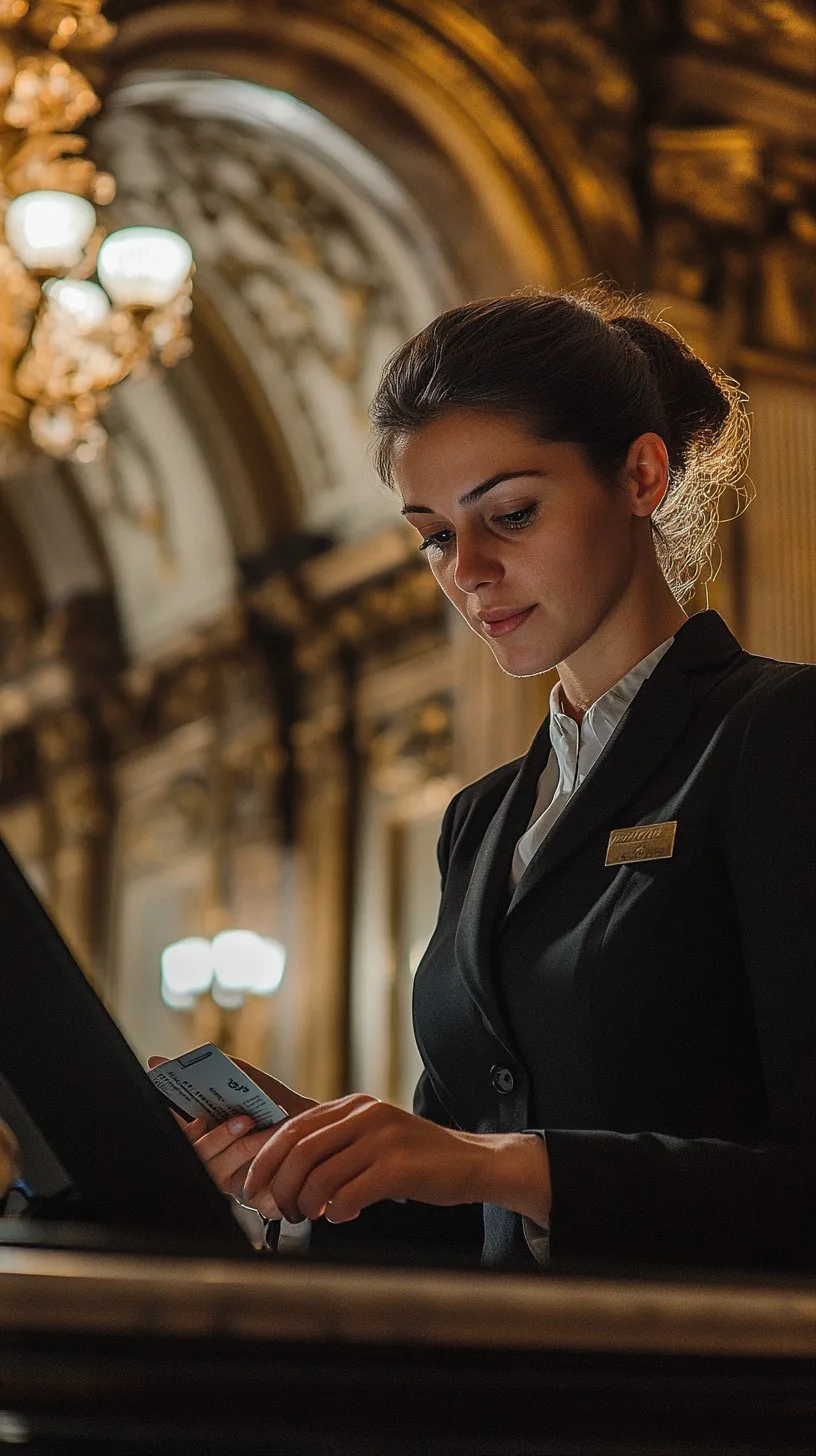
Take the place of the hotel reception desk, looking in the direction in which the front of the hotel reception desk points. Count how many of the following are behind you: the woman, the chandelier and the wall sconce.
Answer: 3

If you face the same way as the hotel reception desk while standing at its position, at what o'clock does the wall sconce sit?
The wall sconce is roughly at 6 o'clock from the hotel reception desk.

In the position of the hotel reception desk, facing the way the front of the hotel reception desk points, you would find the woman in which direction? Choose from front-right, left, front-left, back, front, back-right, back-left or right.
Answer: back

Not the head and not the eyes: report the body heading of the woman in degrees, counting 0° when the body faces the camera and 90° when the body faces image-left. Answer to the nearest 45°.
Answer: approximately 45°

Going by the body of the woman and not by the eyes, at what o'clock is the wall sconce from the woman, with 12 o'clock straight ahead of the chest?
The wall sconce is roughly at 4 o'clock from the woman.

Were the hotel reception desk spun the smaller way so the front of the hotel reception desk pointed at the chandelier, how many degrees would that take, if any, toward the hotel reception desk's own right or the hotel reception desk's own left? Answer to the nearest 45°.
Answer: approximately 180°

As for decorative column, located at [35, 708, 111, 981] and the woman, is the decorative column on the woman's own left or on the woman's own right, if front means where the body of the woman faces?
on the woman's own right

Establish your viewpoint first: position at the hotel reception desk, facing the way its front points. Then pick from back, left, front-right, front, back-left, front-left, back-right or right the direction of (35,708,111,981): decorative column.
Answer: back

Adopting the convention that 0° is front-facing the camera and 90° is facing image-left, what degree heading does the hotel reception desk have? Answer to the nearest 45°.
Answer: approximately 0°
